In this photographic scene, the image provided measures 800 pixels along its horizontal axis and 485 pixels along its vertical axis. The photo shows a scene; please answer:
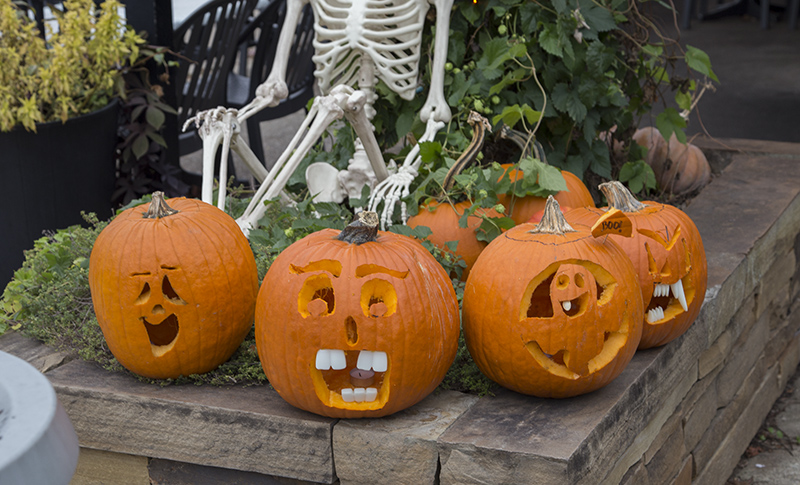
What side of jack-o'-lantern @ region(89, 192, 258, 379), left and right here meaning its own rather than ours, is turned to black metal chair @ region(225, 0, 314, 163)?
back

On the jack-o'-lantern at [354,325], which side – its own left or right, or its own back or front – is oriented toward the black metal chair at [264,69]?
back

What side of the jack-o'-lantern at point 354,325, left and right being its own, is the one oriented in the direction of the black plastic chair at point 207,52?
back

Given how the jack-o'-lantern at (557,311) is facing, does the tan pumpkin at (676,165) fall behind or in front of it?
behind

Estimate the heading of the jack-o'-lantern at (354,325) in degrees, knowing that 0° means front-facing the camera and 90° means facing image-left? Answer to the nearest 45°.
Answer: approximately 0°

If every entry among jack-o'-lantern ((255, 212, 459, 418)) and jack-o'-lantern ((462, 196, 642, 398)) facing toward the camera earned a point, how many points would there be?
2

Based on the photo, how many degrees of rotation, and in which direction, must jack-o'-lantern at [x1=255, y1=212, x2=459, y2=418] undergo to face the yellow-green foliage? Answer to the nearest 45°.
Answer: approximately 135° to its right
